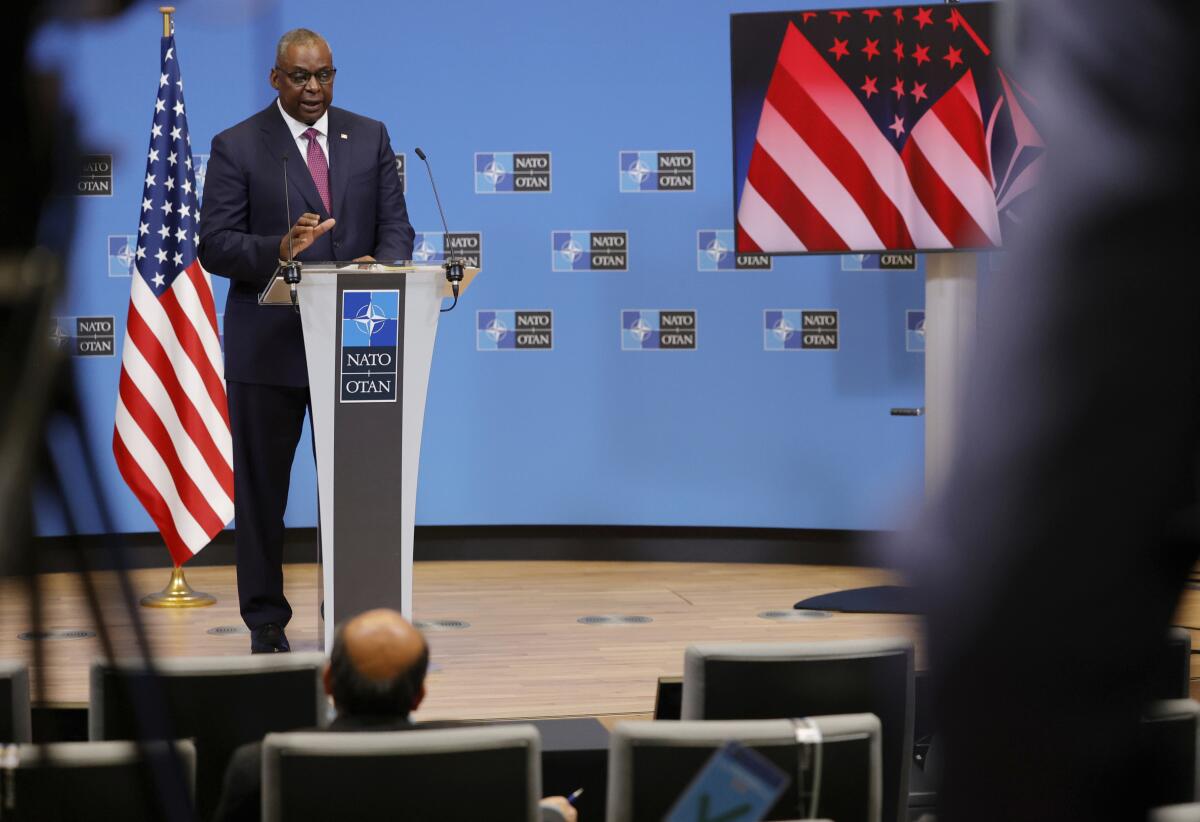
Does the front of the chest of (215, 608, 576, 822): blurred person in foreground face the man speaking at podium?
yes

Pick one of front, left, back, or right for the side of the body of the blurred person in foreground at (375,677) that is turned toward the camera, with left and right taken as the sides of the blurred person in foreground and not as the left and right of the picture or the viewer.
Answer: back

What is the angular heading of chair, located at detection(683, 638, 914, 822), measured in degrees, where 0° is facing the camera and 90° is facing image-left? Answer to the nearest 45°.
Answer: approximately 180°

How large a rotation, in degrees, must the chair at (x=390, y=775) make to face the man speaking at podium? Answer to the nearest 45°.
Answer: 0° — it already faces them

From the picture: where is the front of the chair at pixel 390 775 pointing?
away from the camera

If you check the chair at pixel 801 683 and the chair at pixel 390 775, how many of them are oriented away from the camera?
2

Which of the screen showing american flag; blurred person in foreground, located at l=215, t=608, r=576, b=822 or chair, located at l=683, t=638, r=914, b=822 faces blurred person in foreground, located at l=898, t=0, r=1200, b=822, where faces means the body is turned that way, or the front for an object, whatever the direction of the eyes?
the screen showing american flag

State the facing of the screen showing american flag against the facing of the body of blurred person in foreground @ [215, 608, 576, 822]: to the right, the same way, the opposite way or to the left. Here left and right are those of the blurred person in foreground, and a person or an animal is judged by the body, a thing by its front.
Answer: the opposite way

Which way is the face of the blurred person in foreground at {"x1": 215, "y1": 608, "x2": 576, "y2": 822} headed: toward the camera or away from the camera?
away from the camera

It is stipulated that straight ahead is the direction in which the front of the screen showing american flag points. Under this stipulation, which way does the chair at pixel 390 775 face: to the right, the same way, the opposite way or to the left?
the opposite way

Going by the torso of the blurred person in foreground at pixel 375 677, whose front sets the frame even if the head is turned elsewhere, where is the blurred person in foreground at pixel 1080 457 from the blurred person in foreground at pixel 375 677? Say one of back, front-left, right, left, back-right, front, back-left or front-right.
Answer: back

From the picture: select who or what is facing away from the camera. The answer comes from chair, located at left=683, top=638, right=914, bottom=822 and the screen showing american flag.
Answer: the chair

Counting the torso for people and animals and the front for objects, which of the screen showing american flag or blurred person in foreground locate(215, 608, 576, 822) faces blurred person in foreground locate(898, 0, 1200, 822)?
the screen showing american flag

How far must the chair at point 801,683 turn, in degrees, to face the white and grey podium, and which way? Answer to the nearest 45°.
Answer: approximately 45° to its left
